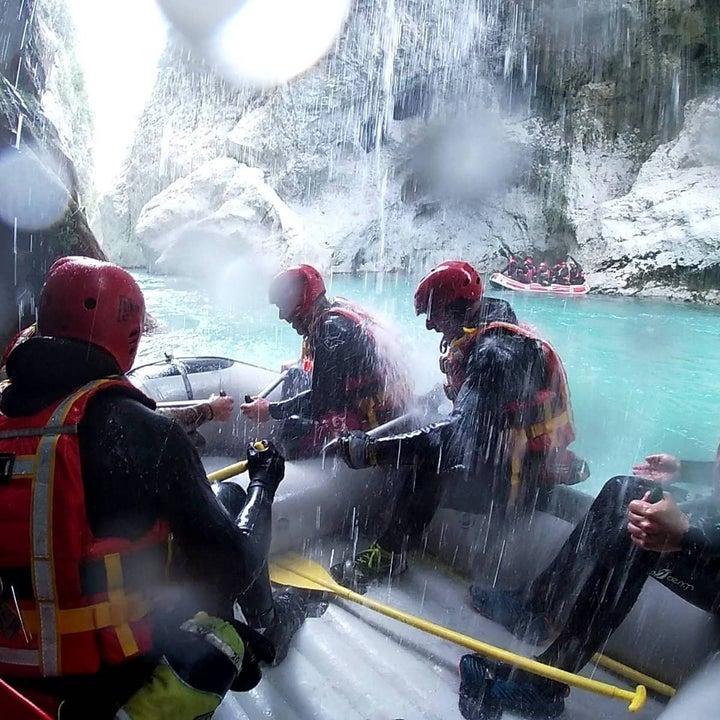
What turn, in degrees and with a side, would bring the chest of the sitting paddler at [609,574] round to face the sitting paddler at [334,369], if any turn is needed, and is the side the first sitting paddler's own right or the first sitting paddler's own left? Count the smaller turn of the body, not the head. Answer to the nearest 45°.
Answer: approximately 45° to the first sitting paddler's own right

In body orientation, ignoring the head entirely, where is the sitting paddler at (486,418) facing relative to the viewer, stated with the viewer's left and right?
facing to the left of the viewer

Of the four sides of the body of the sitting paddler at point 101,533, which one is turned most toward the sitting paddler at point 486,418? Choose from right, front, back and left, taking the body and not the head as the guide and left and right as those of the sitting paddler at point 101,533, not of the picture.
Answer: front

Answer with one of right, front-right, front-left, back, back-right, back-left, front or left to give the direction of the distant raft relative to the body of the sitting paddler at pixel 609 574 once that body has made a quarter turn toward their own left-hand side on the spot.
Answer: back

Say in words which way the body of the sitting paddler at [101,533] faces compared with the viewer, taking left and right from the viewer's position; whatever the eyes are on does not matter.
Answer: facing away from the viewer and to the right of the viewer

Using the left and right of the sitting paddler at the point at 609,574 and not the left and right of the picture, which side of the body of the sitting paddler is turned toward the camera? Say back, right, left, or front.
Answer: left

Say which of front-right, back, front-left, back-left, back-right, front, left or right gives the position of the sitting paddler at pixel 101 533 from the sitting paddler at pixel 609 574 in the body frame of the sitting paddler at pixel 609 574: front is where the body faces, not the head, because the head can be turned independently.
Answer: front-left

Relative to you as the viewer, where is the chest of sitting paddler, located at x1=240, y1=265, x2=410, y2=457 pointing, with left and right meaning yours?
facing to the left of the viewer
